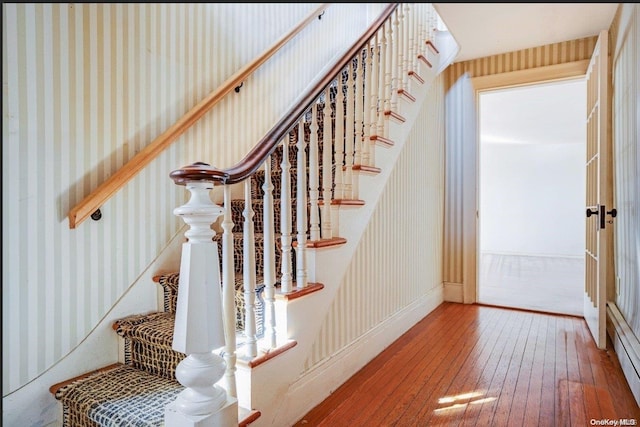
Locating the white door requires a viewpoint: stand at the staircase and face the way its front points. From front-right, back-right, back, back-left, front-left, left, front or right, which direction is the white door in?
back-left
